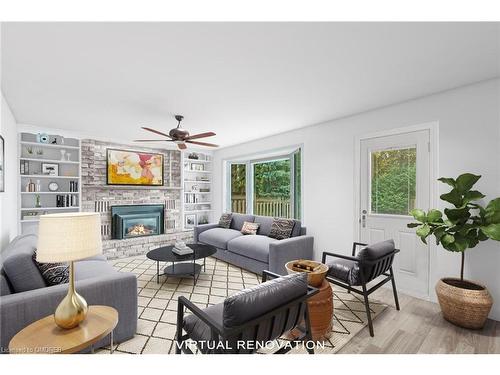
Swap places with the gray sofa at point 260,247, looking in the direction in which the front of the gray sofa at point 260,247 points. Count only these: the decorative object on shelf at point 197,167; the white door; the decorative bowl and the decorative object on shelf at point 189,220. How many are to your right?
2

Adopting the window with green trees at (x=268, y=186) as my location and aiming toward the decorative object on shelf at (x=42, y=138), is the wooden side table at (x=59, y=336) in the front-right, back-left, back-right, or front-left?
front-left

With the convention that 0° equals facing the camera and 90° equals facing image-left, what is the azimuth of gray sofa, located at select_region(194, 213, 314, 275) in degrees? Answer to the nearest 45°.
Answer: approximately 45°

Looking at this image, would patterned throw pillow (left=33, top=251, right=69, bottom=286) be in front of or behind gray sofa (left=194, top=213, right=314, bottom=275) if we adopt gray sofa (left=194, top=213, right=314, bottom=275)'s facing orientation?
in front

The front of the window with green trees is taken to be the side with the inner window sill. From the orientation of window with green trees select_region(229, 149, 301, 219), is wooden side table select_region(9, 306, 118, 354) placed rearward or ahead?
ahead

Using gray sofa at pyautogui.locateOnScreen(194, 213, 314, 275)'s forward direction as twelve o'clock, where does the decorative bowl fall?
The decorative bowl is roughly at 10 o'clock from the gray sofa.

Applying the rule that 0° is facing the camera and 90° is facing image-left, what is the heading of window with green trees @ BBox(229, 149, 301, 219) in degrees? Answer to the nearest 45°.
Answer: approximately 45°

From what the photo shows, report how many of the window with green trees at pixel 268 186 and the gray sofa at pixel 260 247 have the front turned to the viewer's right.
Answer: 0

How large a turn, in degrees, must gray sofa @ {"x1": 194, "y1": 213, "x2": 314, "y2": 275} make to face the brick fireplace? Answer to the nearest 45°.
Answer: approximately 90° to its right

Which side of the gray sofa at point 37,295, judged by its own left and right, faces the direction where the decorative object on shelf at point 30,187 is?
left

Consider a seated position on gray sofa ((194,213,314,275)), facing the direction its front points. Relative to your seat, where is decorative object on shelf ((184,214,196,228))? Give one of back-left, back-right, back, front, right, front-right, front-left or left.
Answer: right

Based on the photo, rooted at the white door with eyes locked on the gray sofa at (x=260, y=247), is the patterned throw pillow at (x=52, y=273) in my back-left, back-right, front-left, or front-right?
front-left

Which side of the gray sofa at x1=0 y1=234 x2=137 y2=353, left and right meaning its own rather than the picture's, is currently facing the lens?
right

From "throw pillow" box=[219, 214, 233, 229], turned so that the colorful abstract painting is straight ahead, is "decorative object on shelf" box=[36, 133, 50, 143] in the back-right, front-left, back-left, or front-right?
front-left

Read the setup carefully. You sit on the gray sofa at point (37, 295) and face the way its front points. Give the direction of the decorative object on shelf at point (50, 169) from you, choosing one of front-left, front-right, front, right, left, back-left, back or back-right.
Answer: left

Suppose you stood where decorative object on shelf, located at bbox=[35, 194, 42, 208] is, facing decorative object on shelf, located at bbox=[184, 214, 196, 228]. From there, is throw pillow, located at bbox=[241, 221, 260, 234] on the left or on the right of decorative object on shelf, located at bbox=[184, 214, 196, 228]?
right

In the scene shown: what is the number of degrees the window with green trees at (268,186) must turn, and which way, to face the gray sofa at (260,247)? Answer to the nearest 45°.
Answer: approximately 45° to its left

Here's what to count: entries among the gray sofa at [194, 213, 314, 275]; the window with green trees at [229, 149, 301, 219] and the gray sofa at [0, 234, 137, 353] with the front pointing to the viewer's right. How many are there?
1

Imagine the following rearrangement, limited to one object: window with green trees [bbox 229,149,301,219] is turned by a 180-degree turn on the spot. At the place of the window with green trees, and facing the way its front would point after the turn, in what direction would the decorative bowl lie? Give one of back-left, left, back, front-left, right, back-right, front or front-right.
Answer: back-right
